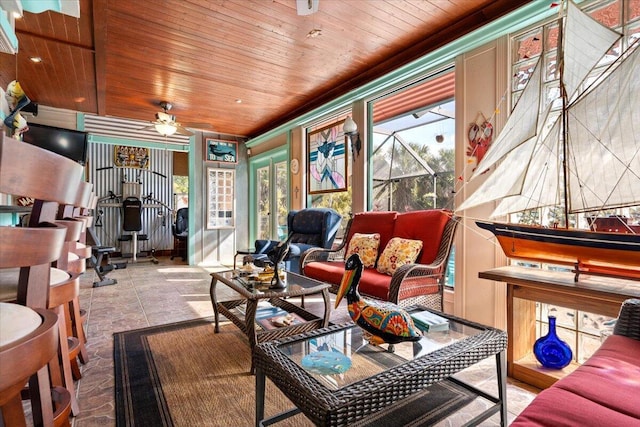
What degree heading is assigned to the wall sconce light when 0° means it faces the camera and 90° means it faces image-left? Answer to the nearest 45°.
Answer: approximately 45°

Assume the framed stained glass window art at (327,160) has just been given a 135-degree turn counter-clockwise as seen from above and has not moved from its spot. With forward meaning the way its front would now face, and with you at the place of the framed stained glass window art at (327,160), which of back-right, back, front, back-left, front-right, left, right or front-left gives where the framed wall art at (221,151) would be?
back-left

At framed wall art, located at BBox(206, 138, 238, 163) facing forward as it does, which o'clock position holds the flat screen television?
The flat screen television is roughly at 2 o'clock from the framed wall art.

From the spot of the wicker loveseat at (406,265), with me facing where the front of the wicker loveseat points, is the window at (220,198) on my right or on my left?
on my right

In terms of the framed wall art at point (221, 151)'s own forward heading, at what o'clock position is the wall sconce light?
The wall sconce light is roughly at 11 o'clock from the framed wall art.

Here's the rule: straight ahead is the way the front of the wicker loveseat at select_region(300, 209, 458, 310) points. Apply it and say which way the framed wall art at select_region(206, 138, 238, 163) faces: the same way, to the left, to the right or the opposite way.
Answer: to the left

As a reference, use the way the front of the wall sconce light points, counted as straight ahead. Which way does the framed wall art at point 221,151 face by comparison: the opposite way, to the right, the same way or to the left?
to the left

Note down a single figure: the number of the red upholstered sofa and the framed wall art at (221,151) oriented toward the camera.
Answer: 1

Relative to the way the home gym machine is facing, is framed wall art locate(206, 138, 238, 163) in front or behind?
in front

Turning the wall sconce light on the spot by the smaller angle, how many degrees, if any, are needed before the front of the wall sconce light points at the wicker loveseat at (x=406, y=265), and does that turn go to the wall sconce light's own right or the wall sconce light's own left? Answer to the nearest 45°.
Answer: approximately 45° to the wall sconce light's own left

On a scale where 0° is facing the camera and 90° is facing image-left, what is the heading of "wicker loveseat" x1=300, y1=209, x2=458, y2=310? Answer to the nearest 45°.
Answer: approximately 45°

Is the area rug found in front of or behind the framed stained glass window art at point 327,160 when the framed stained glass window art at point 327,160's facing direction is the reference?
in front

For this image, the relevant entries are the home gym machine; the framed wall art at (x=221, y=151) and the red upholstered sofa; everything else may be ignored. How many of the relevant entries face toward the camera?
2

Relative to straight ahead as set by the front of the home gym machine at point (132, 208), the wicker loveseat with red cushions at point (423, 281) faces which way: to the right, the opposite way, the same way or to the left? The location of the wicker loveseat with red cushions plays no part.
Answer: to the right

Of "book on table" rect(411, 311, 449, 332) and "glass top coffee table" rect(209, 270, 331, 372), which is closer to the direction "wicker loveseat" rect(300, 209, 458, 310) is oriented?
the glass top coffee table

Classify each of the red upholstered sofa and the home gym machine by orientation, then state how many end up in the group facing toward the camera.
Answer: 1

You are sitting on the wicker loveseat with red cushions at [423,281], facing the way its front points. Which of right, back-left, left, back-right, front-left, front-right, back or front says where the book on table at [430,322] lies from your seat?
front-left
